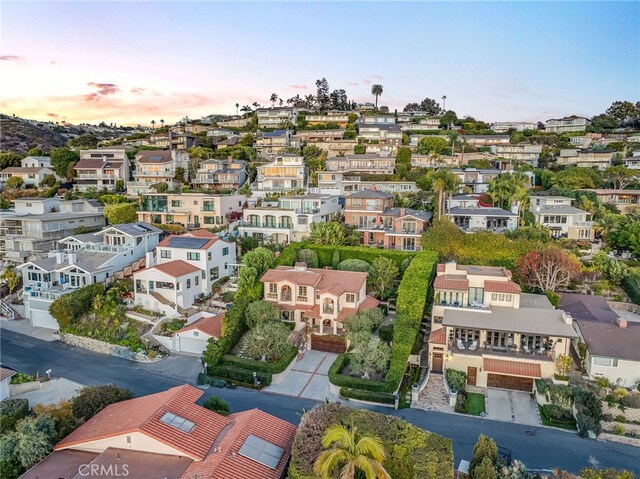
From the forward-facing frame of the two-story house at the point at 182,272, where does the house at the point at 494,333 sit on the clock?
The house is roughly at 9 o'clock from the two-story house.

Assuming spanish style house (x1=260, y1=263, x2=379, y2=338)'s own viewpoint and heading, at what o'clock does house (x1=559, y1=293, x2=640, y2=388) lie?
The house is roughly at 10 o'clock from the spanish style house.

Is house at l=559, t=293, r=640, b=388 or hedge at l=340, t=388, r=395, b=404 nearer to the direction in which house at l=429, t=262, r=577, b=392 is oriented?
the hedge

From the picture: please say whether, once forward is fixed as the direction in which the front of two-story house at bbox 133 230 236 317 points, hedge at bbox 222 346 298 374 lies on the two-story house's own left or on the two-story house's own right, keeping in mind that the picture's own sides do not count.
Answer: on the two-story house's own left

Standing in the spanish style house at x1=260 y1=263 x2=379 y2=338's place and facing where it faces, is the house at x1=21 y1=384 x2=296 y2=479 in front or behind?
in front

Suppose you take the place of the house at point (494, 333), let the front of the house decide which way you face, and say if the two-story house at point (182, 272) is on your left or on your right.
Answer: on your right

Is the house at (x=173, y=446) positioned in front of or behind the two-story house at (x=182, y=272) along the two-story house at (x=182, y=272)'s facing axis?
in front

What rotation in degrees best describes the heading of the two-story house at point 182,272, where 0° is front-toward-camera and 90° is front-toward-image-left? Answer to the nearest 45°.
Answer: approximately 45°

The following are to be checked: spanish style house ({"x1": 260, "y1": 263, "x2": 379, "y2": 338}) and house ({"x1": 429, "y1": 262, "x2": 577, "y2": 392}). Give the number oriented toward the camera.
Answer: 2

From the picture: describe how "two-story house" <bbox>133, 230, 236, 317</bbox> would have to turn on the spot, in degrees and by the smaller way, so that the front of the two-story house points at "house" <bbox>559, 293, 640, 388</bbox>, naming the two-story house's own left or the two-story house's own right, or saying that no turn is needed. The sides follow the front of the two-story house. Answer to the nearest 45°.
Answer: approximately 90° to the two-story house's own left

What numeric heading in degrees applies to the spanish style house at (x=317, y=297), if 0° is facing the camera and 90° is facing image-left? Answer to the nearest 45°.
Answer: approximately 0°
